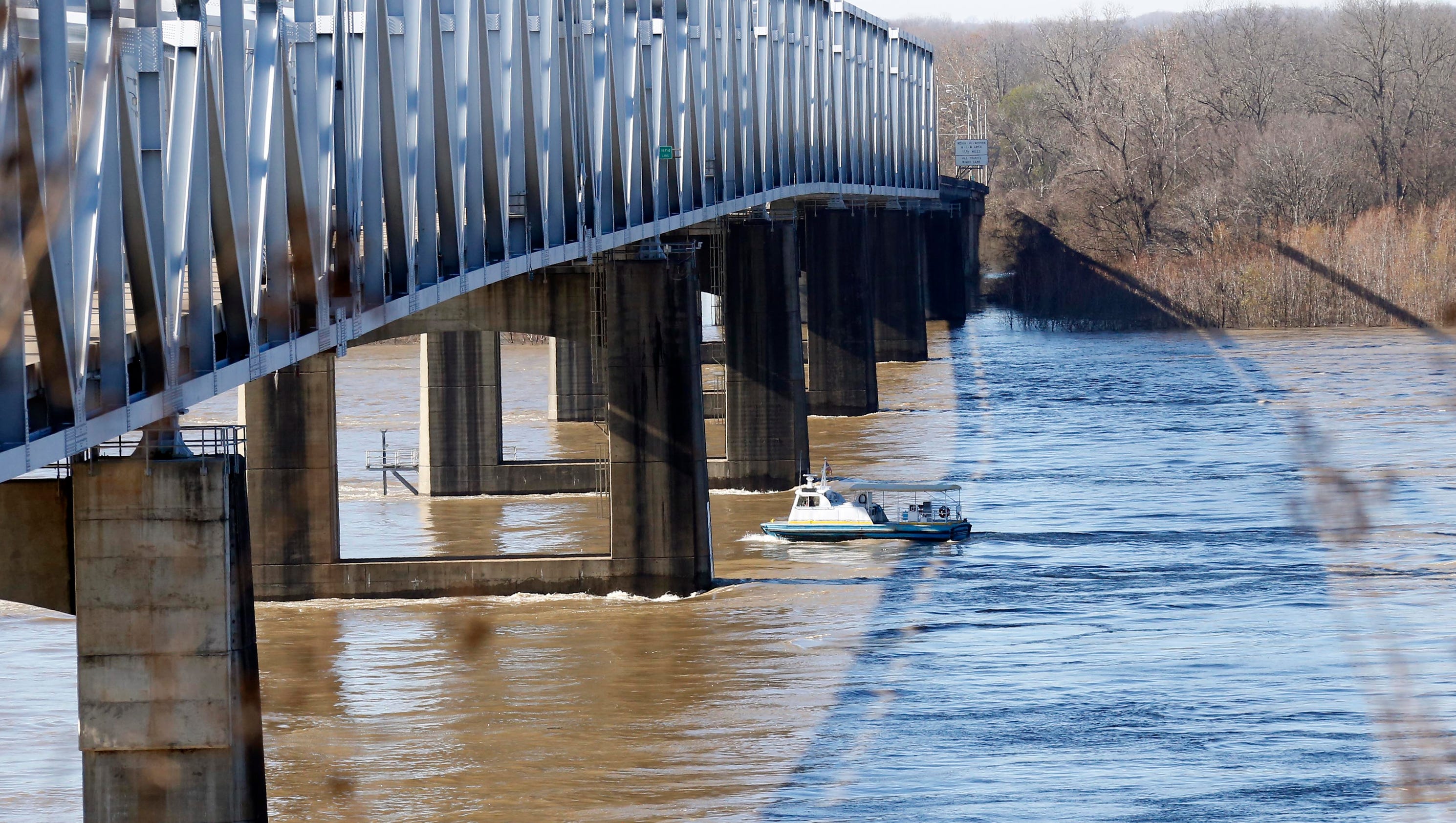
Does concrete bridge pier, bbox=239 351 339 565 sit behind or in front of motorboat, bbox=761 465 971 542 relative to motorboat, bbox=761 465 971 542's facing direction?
in front

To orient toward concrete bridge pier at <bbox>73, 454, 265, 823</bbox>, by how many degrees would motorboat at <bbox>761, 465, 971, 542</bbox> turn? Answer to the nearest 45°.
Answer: approximately 90° to its left

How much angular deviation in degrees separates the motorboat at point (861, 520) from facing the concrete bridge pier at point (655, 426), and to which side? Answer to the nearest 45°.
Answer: approximately 45° to its left

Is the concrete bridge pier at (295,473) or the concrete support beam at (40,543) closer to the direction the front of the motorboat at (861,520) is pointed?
the concrete bridge pier

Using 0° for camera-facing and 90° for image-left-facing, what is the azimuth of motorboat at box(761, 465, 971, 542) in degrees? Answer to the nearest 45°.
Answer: approximately 90°
